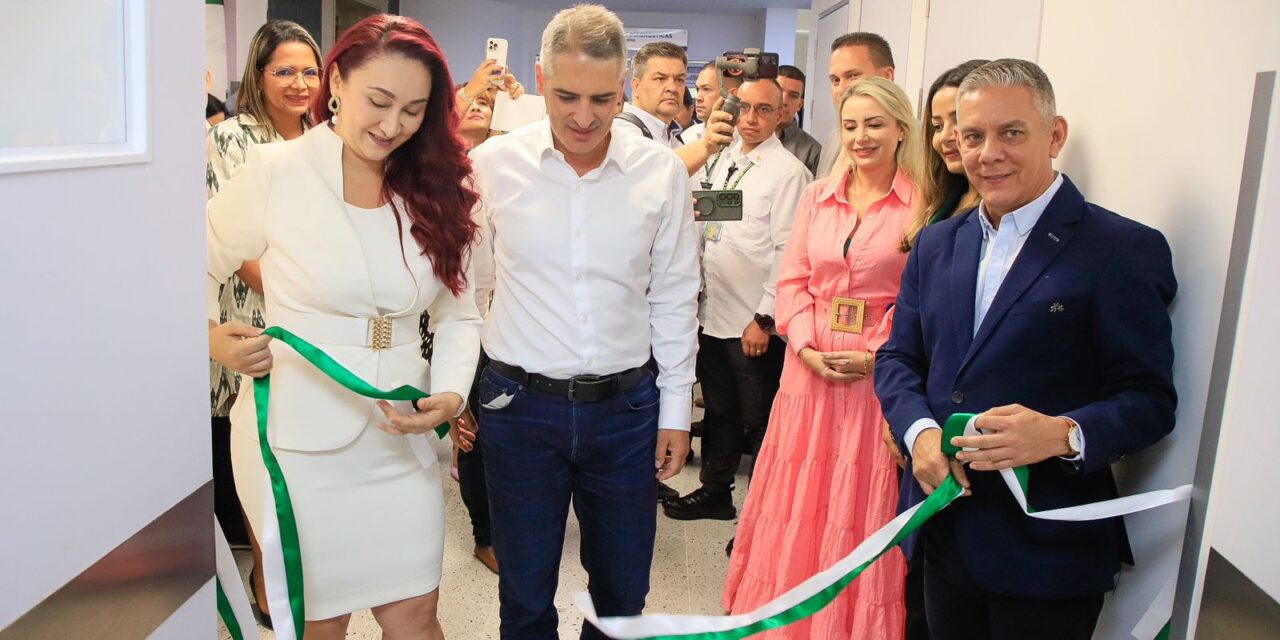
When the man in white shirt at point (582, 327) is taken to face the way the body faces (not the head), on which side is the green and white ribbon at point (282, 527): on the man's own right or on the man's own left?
on the man's own right

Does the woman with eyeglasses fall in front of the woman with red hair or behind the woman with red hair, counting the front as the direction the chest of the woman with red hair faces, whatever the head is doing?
behind

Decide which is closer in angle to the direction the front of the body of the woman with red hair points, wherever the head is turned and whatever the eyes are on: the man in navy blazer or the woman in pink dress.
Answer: the man in navy blazer

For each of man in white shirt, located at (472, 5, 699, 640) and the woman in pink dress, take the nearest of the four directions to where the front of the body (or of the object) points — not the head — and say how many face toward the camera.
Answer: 2

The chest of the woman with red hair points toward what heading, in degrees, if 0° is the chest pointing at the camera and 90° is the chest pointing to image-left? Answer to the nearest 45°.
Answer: approximately 315°

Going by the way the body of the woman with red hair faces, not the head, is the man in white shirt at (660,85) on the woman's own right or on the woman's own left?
on the woman's own left

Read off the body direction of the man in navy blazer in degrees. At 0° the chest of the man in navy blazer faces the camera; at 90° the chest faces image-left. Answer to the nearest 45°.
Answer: approximately 45°
